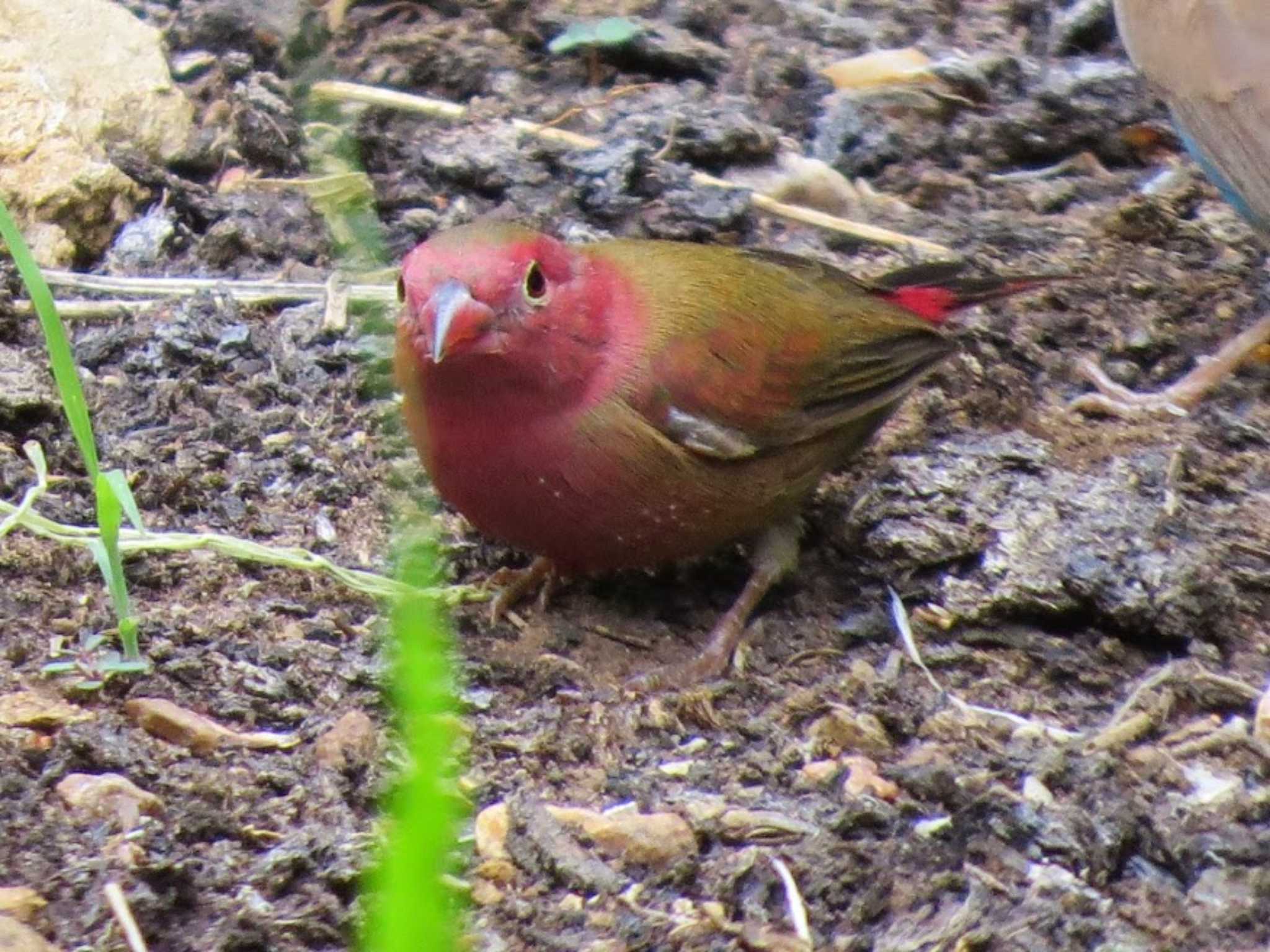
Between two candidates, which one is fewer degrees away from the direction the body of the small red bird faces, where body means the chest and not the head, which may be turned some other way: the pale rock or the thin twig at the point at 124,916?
the thin twig

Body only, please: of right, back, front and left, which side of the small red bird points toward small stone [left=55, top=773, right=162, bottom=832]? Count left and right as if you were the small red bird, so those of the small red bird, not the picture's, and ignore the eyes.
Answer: front

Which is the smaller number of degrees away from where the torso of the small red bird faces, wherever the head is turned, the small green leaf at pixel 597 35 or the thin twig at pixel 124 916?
the thin twig

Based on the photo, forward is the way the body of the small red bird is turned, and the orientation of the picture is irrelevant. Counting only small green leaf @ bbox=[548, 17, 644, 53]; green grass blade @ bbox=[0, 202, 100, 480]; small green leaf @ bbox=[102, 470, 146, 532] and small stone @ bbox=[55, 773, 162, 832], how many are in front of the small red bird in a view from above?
3

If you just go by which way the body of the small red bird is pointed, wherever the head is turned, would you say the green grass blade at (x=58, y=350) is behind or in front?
in front

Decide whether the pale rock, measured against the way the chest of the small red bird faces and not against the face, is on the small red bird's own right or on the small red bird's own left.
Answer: on the small red bird's own right

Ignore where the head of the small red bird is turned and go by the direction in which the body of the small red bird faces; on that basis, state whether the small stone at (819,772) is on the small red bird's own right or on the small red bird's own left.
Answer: on the small red bird's own left

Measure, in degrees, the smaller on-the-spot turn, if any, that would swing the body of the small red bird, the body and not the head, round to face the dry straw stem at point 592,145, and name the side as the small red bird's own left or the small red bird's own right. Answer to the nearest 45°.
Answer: approximately 135° to the small red bird's own right

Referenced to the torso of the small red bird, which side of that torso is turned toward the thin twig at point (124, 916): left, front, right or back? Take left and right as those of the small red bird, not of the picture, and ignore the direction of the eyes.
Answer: front

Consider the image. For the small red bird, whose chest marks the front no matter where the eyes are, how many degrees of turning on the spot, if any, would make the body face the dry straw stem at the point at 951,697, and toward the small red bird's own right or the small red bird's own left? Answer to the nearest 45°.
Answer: approximately 90° to the small red bird's own left

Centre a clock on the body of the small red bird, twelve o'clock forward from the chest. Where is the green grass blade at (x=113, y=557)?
The green grass blade is roughly at 12 o'clock from the small red bird.

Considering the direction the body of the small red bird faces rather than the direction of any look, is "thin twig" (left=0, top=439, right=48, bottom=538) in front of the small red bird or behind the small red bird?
in front

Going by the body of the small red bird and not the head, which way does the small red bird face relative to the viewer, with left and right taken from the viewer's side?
facing the viewer and to the left of the viewer

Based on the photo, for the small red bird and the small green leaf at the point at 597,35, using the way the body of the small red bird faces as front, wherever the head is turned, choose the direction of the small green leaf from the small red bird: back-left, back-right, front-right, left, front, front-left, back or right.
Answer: back-right

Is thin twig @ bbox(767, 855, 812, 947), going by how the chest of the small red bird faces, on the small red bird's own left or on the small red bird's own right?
on the small red bird's own left
